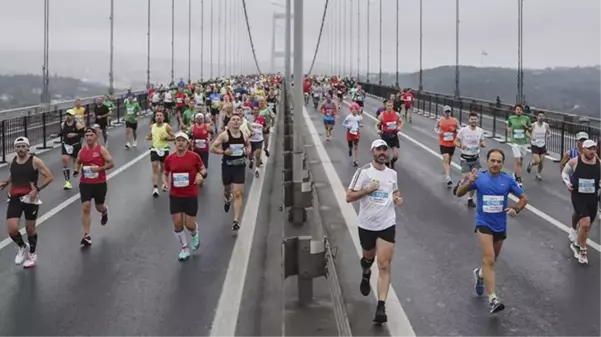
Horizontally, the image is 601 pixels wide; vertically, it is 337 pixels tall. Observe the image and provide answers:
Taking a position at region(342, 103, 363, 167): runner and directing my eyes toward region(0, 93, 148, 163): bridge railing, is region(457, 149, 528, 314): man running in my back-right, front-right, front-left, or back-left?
back-left

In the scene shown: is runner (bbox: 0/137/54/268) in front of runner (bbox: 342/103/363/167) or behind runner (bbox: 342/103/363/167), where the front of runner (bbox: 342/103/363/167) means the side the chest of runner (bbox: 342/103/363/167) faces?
in front

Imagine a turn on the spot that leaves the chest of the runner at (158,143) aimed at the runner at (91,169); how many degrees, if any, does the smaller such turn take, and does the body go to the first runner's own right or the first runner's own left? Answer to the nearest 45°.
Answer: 0° — they already face them

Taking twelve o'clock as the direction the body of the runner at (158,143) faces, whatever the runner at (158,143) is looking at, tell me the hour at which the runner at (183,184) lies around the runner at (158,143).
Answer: the runner at (183,184) is roughly at 12 o'clock from the runner at (158,143).

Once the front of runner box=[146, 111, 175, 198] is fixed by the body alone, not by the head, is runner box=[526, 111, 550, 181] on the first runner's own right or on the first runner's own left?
on the first runner's own left

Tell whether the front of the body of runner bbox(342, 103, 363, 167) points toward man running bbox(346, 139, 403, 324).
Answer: yes

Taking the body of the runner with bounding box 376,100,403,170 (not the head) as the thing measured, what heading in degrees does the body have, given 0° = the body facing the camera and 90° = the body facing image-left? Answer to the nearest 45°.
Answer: approximately 0°
